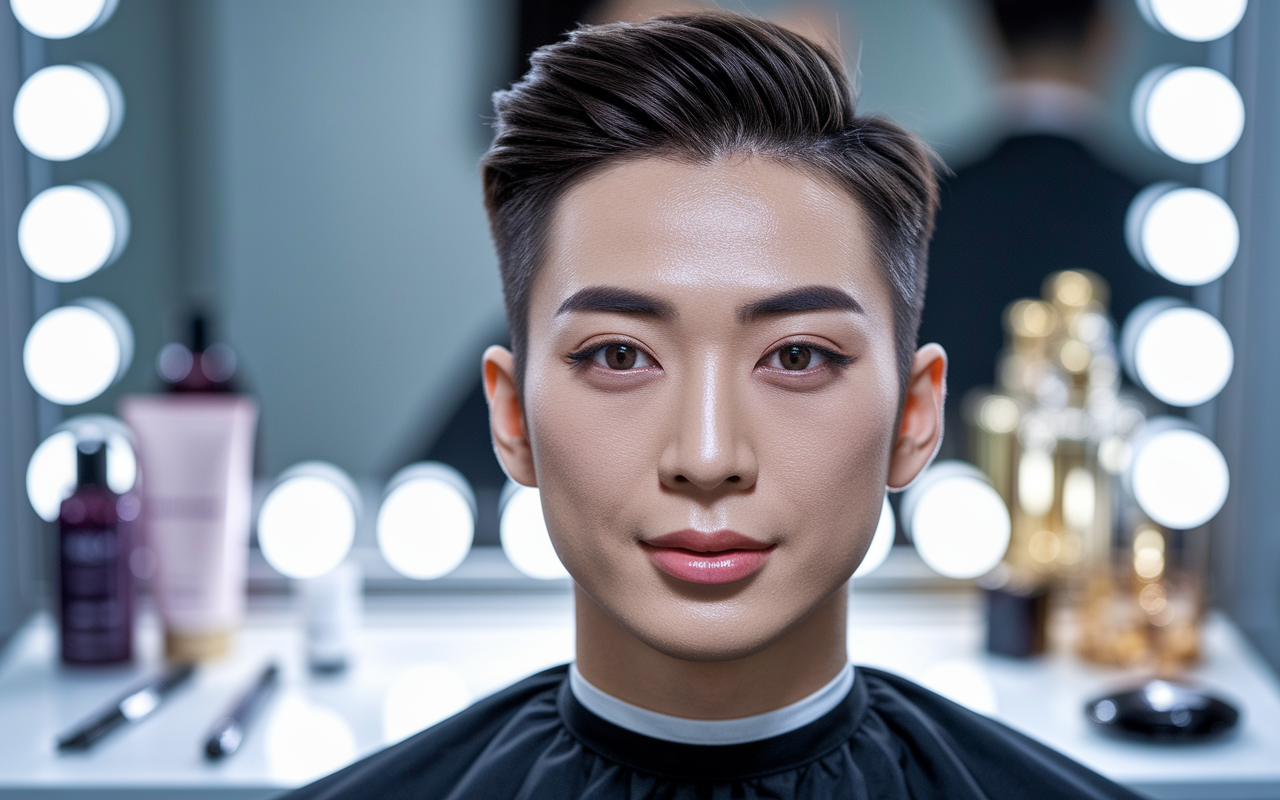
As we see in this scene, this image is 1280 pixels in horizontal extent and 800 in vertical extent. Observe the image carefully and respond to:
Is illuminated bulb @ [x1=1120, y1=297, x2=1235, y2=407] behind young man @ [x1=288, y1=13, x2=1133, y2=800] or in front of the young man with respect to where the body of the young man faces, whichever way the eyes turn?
behind

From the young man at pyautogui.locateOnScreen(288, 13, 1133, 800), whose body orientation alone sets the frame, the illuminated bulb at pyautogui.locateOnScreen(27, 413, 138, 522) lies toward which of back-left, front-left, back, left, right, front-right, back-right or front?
back-right

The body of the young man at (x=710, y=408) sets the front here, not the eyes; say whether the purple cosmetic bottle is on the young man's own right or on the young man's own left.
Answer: on the young man's own right

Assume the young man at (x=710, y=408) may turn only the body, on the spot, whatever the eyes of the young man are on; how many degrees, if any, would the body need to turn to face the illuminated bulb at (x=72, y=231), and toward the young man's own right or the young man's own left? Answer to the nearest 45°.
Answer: approximately 135° to the young man's own right

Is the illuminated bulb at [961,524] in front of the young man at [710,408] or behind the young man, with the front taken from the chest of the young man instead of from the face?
behind

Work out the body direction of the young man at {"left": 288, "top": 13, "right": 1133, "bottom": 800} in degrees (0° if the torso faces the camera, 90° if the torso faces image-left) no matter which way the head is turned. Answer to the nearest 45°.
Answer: approximately 0°

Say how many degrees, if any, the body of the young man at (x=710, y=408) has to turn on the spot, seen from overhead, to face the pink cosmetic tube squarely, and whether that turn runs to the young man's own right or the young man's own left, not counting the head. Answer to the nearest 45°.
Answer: approximately 135° to the young man's own right
